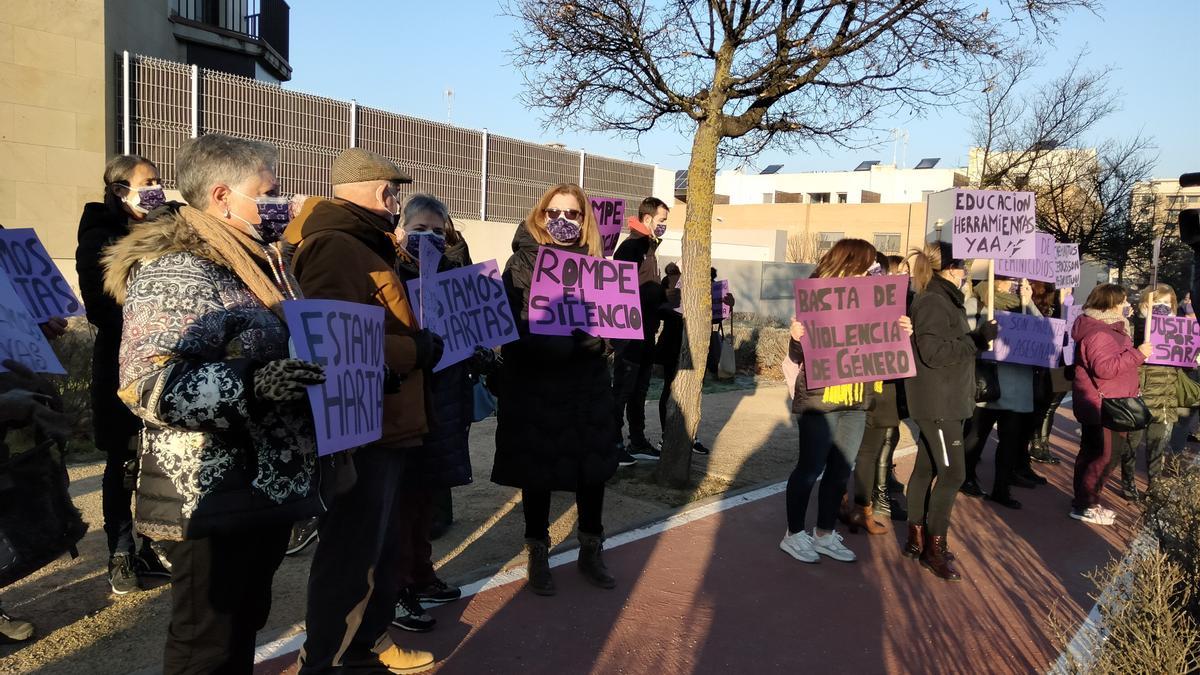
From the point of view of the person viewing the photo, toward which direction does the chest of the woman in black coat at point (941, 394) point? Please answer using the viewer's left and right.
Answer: facing to the right of the viewer

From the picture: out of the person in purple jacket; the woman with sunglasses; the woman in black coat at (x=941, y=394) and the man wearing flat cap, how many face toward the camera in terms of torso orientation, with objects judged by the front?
1

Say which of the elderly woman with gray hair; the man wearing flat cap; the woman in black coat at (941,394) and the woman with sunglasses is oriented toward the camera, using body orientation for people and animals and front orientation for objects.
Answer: the woman with sunglasses

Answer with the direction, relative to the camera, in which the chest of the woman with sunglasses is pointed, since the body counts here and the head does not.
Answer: toward the camera

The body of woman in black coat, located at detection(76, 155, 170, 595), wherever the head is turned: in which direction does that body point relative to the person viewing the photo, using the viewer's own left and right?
facing the viewer and to the right of the viewer

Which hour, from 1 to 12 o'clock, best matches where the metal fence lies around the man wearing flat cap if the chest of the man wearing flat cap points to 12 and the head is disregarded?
The metal fence is roughly at 9 o'clock from the man wearing flat cap.

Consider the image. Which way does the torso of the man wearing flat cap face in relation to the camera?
to the viewer's right

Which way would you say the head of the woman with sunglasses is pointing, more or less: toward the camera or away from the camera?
toward the camera

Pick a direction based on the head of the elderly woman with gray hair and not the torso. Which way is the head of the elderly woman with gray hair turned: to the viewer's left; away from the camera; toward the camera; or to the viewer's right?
to the viewer's right

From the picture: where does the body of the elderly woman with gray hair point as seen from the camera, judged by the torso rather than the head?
to the viewer's right

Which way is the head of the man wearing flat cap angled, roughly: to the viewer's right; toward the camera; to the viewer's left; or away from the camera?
to the viewer's right
